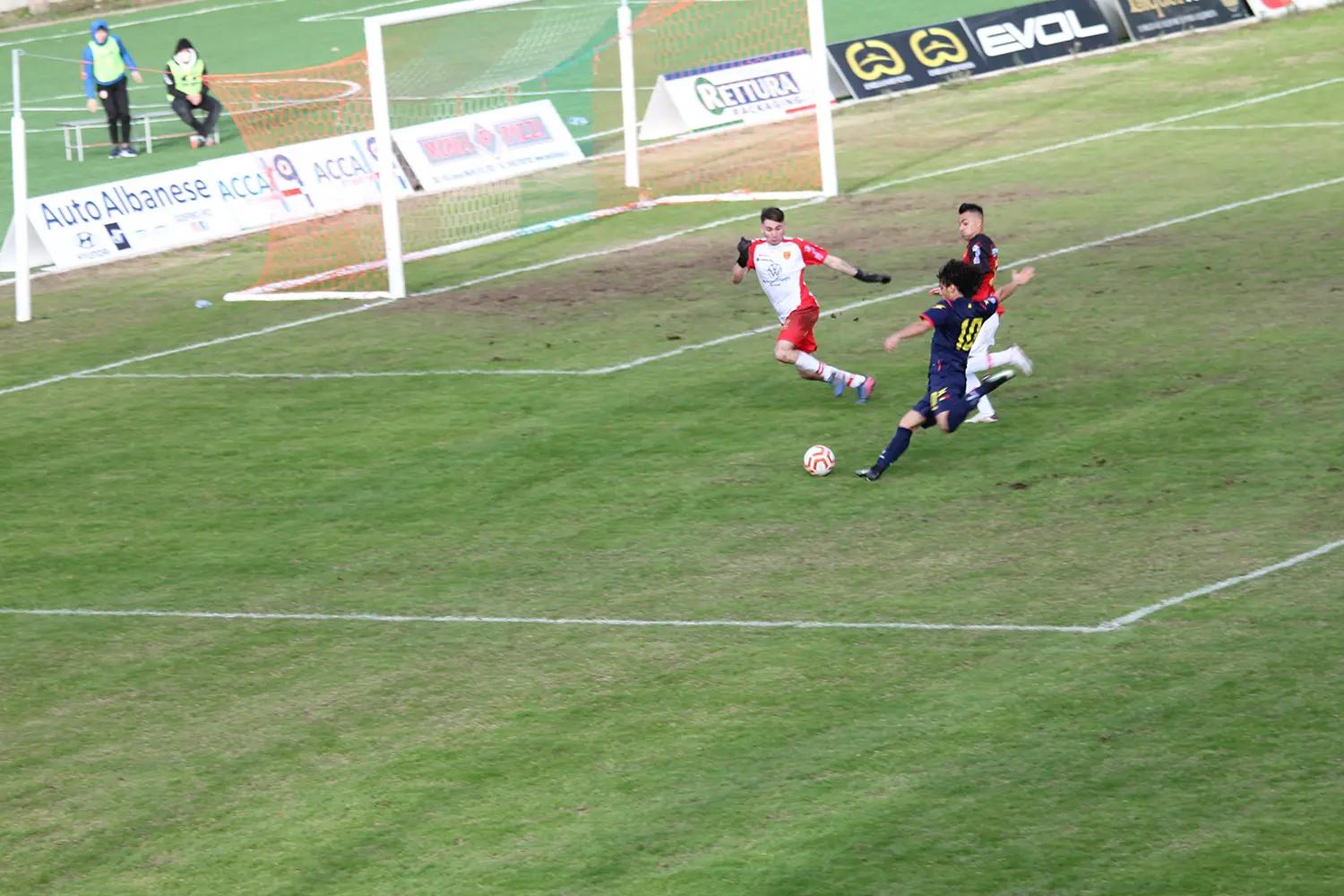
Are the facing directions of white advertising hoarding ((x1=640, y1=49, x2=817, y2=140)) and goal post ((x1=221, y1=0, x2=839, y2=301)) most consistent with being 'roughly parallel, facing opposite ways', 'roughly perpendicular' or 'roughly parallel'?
roughly parallel

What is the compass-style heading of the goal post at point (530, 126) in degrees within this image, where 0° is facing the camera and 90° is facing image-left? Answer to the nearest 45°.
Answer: approximately 315°

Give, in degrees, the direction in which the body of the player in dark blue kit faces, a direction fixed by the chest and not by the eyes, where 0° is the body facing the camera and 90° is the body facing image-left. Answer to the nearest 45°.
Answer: approximately 135°

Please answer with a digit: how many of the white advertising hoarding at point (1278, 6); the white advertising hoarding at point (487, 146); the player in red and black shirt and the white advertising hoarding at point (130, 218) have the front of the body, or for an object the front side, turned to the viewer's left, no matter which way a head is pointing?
1

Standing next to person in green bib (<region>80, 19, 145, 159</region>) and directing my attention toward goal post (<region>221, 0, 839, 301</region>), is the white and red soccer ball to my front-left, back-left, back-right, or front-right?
front-right

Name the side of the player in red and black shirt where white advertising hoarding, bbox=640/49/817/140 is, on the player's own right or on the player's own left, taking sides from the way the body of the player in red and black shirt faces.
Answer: on the player's own right

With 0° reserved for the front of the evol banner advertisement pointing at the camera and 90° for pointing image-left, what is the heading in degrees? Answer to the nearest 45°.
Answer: approximately 315°

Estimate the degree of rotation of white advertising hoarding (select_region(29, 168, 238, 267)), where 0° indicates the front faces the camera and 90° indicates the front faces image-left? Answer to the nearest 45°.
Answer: approximately 315°

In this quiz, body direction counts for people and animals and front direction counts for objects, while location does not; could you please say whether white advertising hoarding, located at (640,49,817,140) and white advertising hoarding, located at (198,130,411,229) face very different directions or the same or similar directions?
same or similar directions

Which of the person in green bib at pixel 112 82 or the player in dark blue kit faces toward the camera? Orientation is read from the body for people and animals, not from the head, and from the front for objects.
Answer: the person in green bib

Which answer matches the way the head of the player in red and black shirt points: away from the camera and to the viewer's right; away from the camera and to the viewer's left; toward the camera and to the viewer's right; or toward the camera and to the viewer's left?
toward the camera and to the viewer's left

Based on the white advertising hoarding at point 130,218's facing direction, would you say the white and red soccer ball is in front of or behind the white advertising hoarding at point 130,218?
in front

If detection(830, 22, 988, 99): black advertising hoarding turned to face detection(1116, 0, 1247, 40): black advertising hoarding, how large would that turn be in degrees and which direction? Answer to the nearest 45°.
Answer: approximately 90° to its left

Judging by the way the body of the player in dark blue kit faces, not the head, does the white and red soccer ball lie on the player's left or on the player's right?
on the player's left

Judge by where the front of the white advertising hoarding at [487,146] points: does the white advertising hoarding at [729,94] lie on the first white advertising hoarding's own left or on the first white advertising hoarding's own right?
on the first white advertising hoarding's own left

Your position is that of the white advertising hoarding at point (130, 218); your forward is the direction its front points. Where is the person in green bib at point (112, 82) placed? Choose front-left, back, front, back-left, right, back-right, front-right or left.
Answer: back-left

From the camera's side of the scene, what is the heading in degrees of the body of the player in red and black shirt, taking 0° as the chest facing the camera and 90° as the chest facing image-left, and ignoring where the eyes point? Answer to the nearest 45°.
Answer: approximately 90°

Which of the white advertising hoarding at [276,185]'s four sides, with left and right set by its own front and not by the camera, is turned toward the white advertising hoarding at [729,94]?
left
